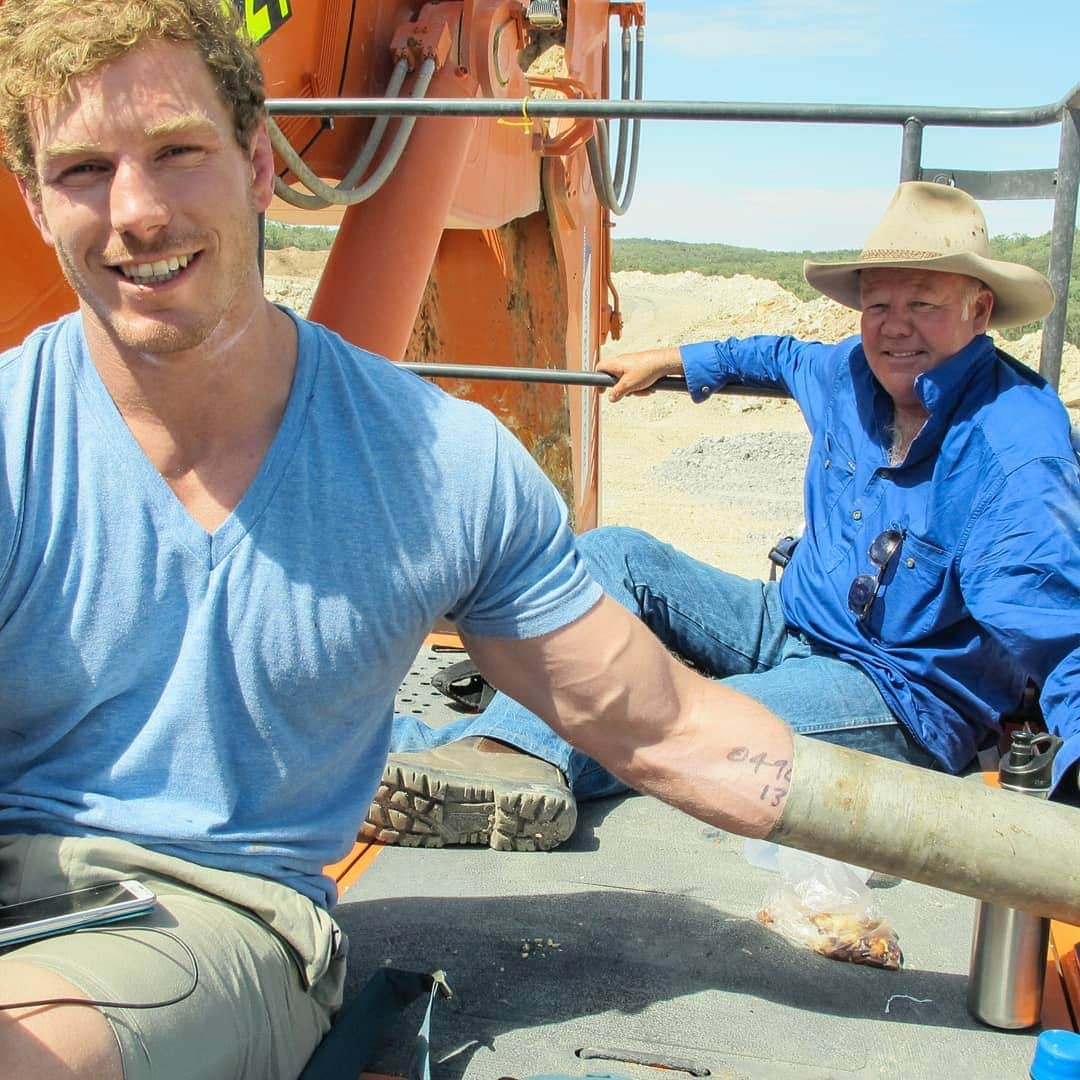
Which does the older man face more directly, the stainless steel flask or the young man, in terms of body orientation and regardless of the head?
the young man

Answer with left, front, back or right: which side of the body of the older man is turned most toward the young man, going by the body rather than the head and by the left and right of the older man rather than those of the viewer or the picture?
front

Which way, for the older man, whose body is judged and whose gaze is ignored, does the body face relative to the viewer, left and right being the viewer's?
facing the viewer and to the left of the viewer

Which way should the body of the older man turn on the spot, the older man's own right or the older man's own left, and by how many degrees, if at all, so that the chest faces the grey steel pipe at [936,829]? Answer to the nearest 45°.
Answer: approximately 45° to the older man's own left

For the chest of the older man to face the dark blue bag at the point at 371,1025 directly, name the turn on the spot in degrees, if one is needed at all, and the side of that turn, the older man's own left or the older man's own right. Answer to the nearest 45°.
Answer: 0° — they already face it
